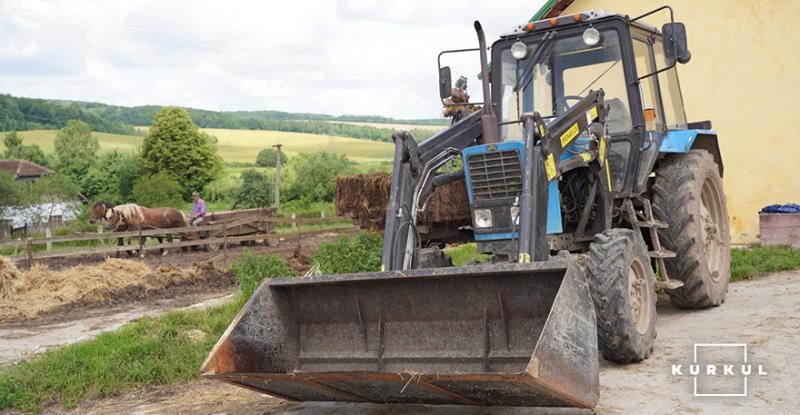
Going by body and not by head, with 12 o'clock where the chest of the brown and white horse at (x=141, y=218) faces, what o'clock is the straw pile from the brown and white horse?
The straw pile is roughly at 9 o'clock from the brown and white horse.

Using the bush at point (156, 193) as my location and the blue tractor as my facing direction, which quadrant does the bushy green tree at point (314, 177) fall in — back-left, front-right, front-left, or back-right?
back-left

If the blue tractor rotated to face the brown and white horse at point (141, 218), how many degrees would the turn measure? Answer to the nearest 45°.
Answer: approximately 90° to its right

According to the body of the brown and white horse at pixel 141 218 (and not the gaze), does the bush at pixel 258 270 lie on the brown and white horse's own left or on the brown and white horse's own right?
on the brown and white horse's own left

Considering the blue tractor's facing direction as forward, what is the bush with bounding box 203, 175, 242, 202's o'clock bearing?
The bush is roughly at 4 o'clock from the blue tractor.

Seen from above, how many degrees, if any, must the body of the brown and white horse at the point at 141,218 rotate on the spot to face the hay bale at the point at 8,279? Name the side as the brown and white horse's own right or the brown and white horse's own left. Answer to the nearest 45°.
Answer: approximately 90° to the brown and white horse's own left

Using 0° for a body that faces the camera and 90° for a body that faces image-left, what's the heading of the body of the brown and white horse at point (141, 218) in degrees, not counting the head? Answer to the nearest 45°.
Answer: approximately 90°

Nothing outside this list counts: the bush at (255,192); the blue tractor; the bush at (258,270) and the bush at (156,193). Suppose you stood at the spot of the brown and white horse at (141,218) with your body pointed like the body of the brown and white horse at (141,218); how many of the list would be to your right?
2

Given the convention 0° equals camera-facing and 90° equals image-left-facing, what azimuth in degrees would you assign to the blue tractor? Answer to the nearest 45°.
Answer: approximately 45°

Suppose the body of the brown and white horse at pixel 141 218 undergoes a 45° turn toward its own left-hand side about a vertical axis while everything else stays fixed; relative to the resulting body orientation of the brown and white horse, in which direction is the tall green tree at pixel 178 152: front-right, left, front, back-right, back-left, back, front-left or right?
back-right

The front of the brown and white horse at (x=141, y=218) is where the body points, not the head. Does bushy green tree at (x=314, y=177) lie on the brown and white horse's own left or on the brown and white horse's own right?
on the brown and white horse's own right

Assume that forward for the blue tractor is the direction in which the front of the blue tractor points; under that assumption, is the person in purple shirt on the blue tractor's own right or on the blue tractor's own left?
on the blue tractor's own right
